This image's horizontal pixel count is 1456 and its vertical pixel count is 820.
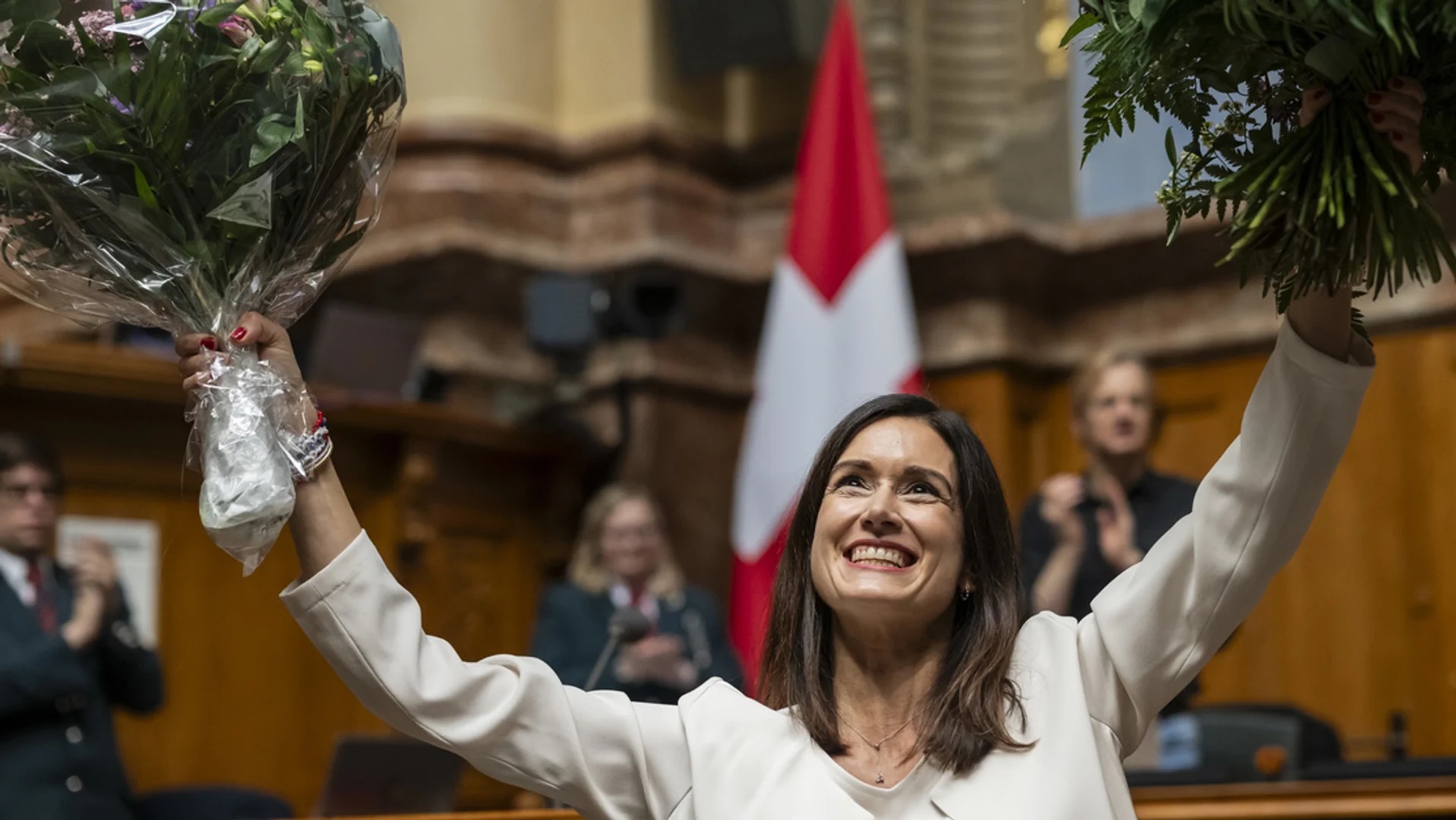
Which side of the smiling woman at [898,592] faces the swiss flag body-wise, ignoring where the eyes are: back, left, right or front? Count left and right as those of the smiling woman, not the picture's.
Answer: back

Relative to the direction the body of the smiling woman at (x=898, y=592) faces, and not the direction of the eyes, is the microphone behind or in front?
behind

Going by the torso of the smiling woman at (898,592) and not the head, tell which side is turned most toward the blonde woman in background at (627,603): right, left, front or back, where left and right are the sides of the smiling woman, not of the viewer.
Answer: back

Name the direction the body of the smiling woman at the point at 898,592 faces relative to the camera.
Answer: toward the camera

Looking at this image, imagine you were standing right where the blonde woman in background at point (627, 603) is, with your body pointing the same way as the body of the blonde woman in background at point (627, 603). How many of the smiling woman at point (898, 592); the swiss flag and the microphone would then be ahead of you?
2

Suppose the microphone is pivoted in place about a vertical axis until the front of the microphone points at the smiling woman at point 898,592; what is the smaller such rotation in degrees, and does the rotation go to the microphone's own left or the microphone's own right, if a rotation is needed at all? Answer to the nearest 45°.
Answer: approximately 90° to the microphone's own right

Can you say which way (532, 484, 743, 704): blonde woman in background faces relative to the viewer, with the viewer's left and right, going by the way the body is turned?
facing the viewer
